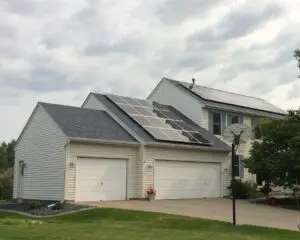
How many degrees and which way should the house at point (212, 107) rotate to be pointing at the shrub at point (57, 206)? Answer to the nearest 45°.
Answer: approximately 90° to its right

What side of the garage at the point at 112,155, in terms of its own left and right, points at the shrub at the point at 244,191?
left

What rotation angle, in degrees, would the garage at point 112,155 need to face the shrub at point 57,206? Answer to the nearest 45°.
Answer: approximately 90° to its right

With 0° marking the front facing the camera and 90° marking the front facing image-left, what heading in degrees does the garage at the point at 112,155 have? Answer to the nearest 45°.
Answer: approximately 315°

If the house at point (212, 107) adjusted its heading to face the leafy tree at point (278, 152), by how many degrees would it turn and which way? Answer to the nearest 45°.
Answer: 0° — it already faces it
